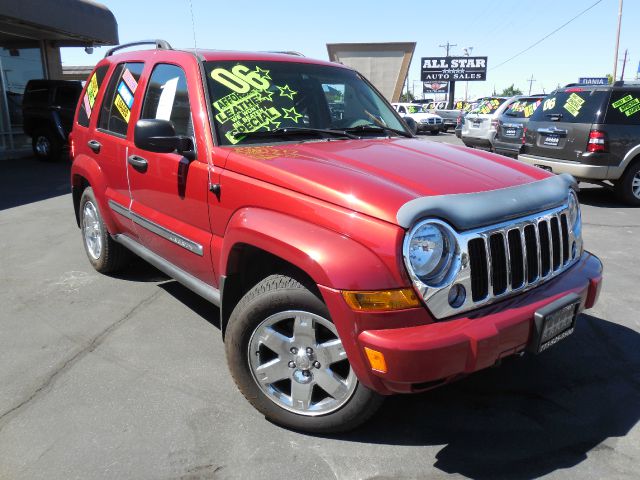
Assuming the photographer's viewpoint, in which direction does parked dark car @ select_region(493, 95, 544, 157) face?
facing away from the viewer and to the right of the viewer

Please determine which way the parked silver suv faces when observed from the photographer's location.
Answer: facing away from the viewer and to the right of the viewer

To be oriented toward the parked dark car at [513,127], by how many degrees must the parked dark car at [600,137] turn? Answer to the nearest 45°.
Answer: approximately 90° to its left

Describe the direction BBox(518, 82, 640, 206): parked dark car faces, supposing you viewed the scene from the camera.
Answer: facing away from the viewer and to the right of the viewer

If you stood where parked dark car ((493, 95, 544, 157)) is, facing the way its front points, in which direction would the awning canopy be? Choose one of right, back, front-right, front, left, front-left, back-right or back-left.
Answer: back-left

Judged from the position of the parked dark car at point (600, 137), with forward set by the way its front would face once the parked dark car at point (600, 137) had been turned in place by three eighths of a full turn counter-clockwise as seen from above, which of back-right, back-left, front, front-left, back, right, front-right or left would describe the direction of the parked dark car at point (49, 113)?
front

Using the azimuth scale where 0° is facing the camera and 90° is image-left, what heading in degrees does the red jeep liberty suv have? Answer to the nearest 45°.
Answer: approximately 315°

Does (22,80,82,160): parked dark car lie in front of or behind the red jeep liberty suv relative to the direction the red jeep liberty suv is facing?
behind

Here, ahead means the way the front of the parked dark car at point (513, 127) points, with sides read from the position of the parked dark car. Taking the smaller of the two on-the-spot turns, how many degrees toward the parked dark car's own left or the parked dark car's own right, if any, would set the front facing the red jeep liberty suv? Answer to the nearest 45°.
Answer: approximately 135° to the parked dark car's own right

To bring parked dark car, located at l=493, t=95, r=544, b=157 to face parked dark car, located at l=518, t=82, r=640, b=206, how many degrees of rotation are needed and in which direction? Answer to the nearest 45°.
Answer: approximately 135° to its right
